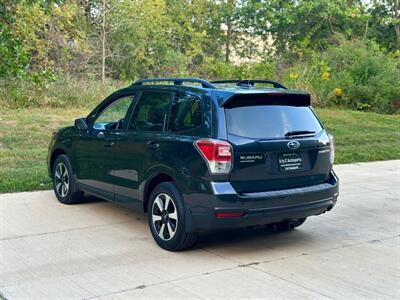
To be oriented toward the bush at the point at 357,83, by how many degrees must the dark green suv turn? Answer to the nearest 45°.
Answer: approximately 45° to its right

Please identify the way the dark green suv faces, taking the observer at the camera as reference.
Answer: facing away from the viewer and to the left of the viewer
